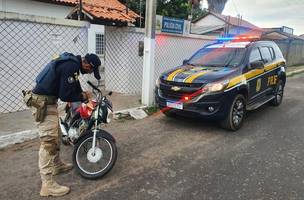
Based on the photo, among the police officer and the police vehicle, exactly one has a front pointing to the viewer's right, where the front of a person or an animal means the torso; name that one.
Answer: the police officer

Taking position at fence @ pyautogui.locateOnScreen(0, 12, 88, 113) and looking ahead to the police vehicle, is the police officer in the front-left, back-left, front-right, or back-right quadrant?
front-right

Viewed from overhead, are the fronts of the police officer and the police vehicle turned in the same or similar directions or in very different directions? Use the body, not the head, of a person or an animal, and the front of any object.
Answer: very different directions

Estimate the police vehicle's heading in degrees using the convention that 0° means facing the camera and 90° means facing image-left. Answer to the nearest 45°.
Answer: approximately 45°

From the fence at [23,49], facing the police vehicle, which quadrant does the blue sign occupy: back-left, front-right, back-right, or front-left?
front-left

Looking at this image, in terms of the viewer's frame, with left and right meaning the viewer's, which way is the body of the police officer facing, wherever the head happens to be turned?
facing to the right of the viewer

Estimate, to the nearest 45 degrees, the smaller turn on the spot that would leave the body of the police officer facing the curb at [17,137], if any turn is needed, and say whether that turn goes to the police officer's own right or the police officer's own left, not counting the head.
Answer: approximately 90° to the police officer's own left

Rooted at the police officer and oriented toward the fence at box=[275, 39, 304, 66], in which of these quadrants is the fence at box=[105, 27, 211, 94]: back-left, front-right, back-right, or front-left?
front-left

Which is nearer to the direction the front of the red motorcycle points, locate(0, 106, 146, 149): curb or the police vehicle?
the police vehicle

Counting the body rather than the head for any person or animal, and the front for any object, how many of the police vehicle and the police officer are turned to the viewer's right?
1

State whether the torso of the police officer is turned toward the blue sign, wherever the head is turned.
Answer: no

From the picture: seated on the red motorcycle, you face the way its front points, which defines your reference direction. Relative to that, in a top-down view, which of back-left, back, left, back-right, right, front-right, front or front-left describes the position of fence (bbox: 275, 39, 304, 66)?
left

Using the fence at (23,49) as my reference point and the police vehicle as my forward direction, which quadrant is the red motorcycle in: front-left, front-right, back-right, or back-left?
front-right

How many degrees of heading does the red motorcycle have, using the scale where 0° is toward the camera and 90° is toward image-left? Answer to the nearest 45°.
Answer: approximately 315°

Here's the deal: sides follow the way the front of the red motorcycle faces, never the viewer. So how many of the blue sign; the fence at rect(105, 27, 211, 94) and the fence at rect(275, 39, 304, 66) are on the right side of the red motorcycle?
0

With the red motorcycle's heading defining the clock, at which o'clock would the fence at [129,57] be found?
The fence is roughly at 8 o'clock from the red motorcycle.

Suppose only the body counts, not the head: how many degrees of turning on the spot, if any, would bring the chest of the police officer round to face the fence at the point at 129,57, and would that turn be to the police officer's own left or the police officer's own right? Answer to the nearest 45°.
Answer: approximately 90° to the police officer's own left

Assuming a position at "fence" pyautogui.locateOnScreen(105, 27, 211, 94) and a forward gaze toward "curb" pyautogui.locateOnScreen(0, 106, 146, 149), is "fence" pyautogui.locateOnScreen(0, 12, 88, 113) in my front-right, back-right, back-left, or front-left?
front-right

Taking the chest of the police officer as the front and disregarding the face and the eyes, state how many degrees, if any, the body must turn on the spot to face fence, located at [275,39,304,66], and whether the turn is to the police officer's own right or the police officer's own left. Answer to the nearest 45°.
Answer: approximately 45° to the police officer's own left

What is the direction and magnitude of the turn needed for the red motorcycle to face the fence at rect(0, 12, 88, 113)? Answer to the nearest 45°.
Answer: approximately 180°

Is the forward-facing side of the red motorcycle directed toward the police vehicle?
no
